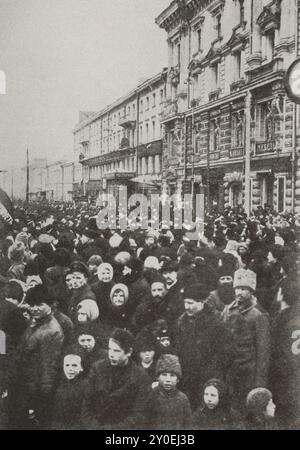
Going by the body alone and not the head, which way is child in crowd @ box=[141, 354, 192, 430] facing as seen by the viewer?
toward the camera

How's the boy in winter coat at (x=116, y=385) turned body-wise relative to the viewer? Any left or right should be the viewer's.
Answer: facing the viewer and to the left of the viewer

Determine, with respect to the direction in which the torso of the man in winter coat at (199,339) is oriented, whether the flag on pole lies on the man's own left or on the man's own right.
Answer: on the man's own right

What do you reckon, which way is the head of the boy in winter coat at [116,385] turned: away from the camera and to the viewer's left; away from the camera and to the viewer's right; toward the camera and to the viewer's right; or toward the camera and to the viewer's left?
toward the camera and to the viewer's left

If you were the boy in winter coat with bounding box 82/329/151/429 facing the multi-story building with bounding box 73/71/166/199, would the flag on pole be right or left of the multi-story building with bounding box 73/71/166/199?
left
